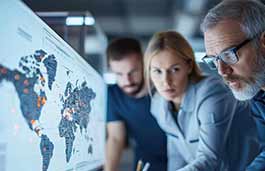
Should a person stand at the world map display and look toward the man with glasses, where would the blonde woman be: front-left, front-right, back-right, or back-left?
front-left

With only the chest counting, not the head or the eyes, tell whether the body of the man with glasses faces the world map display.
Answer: yes

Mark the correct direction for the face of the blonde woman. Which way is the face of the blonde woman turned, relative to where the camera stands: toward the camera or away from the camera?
toward the camera

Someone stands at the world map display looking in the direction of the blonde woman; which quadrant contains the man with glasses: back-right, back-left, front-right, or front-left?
front-right

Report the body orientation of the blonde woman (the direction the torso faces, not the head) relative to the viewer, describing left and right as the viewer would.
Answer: facing the viewer and to the left of the viewer

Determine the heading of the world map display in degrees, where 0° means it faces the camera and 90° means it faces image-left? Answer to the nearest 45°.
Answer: approximately 315°

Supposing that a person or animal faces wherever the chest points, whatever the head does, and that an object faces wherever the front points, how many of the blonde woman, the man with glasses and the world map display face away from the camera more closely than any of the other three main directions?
0

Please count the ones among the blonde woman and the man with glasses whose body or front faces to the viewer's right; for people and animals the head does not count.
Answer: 0

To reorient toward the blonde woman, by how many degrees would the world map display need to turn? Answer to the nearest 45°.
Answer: approximately 90° to its left
